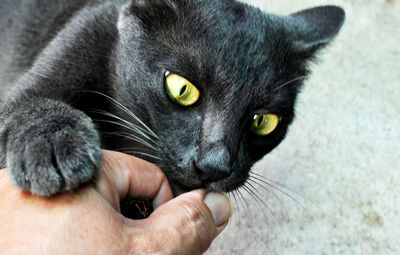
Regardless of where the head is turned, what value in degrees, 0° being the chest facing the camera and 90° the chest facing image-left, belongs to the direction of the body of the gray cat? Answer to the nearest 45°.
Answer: approximately 315°
